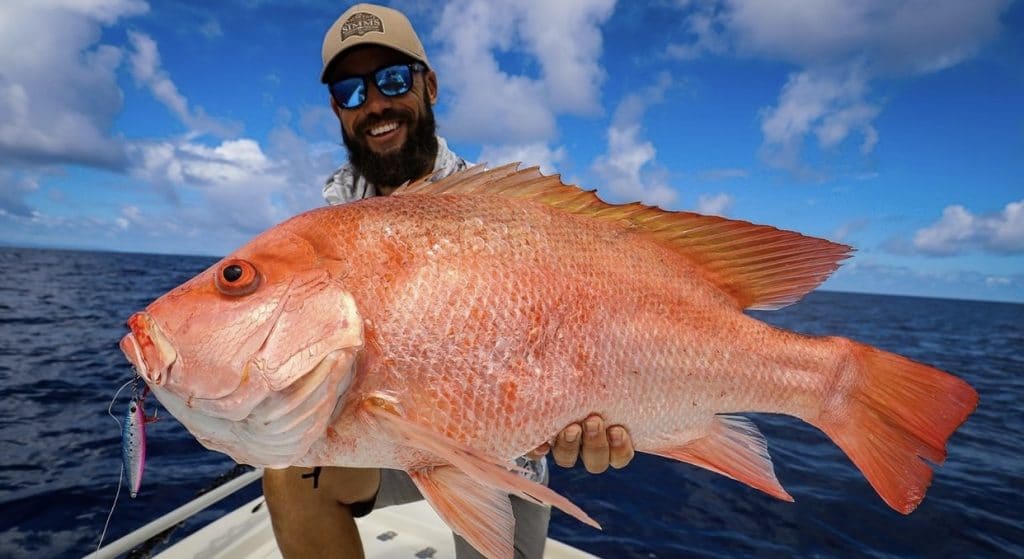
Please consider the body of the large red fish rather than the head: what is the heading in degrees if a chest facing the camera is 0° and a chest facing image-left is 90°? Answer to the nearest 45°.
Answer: approximately 90°

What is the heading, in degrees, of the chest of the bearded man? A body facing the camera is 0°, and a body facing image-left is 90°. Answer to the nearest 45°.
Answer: approximately 0°
